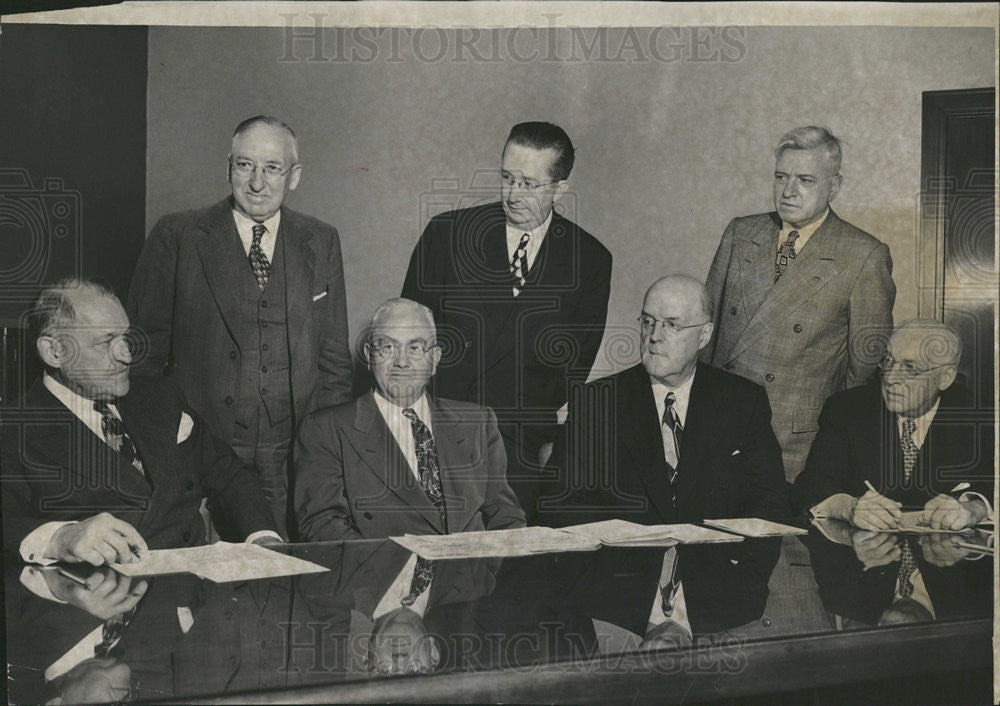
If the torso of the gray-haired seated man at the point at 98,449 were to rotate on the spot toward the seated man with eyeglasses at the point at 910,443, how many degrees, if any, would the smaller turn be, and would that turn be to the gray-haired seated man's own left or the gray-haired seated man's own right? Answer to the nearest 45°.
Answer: approximately 45° to the gray-haired seated man's own left

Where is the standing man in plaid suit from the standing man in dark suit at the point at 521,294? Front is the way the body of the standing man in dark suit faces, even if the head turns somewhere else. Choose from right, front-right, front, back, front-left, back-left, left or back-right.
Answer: left

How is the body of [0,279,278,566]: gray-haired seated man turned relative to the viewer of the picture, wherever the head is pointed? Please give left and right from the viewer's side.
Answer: facing the viewer and to the right of the viewer

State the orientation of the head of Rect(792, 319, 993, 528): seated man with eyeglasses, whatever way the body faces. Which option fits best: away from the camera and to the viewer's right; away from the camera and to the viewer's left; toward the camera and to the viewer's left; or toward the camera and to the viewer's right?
toward the camera and to the viewer's left

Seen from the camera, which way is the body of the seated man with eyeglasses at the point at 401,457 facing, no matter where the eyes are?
toward the camera

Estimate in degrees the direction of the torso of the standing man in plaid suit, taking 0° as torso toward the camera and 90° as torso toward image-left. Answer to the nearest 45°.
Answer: approximately 45°

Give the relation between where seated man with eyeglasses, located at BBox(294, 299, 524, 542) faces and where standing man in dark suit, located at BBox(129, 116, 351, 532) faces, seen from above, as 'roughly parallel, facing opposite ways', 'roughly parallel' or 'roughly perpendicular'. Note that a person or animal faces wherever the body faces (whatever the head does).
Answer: roughly parallel

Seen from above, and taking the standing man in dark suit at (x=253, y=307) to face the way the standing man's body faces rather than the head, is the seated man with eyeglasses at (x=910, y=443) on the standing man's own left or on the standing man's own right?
on the standing man's own left

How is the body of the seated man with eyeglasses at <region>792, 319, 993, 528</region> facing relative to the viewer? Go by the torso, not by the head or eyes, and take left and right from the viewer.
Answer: facing the viewer

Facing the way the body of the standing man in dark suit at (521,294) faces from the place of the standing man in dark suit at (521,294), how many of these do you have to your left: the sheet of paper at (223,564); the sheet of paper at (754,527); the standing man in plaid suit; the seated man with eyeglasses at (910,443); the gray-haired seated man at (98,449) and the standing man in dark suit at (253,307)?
3
